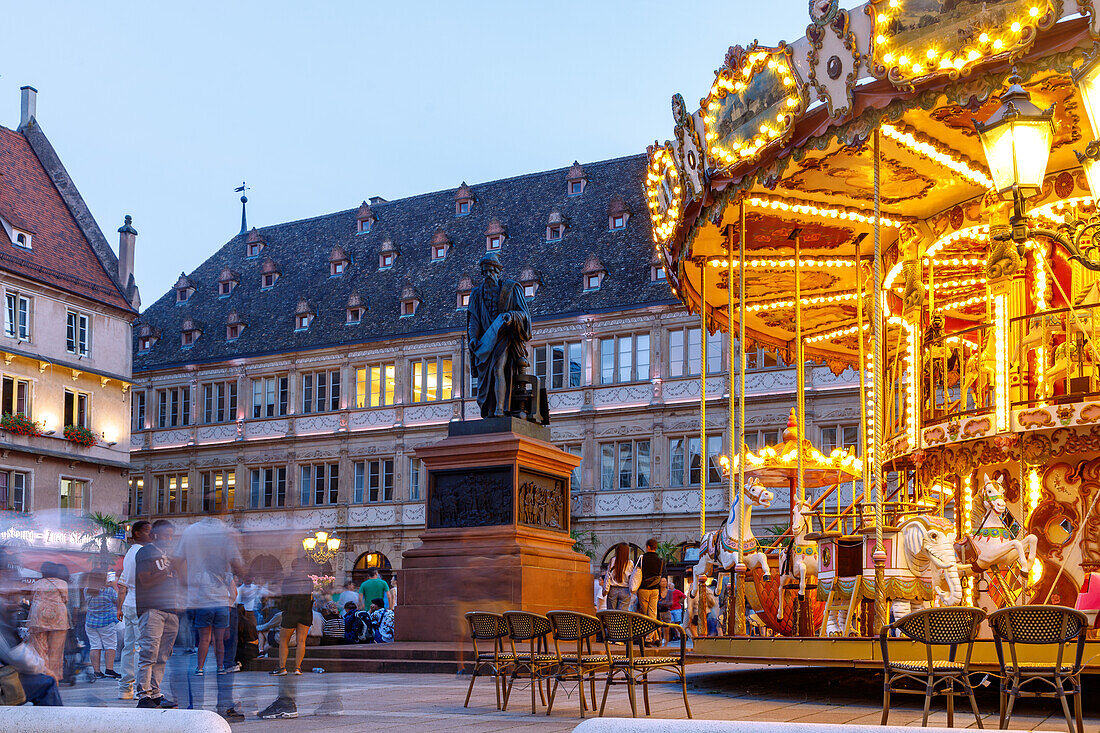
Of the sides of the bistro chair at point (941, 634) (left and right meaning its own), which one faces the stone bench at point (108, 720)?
left

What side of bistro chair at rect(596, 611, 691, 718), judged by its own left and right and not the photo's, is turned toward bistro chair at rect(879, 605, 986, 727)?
right

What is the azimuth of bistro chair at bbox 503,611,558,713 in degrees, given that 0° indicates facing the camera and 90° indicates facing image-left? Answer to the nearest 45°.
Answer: approximately 225°

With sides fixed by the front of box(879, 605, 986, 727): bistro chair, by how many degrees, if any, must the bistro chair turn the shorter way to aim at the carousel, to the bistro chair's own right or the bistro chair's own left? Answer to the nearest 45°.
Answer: approximately 45° to the bistro chair's own right

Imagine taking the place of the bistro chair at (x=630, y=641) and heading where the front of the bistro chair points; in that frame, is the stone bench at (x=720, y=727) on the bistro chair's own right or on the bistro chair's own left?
on the bistro chair's own right

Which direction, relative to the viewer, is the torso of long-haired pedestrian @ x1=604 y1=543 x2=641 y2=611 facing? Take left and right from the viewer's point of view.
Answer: facing away from the viewer

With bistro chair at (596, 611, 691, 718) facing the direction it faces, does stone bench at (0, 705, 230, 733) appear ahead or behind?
behind

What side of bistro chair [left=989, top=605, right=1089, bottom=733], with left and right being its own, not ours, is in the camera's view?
back
